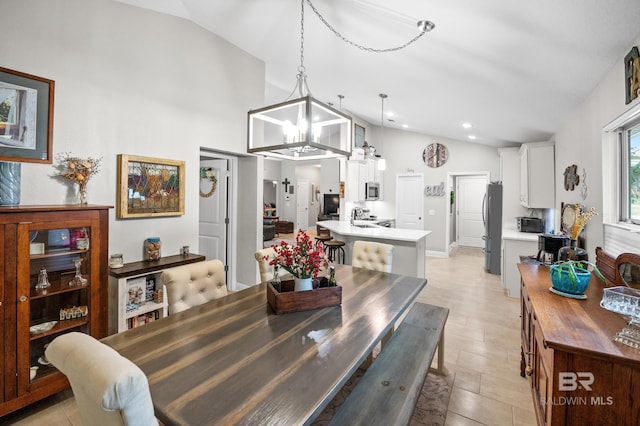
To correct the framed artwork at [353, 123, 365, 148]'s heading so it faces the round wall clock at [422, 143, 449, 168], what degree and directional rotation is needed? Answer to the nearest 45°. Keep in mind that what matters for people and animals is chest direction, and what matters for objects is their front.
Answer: approximately 45° to its left

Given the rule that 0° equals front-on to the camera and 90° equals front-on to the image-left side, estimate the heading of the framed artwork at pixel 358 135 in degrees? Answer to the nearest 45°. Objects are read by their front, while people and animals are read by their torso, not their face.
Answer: approximately 315°

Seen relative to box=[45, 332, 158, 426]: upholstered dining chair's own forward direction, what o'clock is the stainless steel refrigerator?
The stainless steel refrigerator is roughly at 1 o'clock from the upholstered dining chair.

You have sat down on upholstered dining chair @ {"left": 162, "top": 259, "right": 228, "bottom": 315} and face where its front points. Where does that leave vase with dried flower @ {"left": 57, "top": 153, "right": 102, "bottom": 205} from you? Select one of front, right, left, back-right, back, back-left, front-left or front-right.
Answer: back

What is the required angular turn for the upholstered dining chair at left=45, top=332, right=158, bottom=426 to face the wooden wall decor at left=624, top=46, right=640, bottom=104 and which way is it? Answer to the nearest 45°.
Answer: approximately 45° to its right

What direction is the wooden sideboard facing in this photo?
to the viewer's left

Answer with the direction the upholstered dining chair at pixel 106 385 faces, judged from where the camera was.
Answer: facing away from the viewer and to the right of the viewer

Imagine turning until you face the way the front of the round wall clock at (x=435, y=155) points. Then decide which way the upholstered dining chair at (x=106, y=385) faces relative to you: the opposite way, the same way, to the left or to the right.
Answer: the opposite way

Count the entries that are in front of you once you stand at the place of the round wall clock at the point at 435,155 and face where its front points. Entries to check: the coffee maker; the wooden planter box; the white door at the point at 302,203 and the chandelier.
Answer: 3

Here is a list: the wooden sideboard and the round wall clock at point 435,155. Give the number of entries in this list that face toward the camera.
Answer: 1
